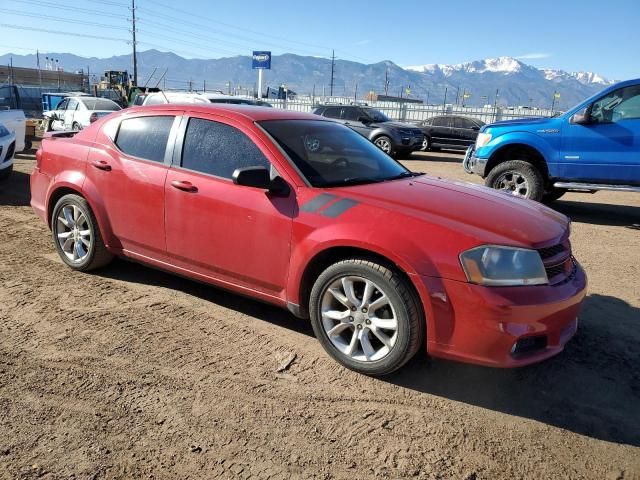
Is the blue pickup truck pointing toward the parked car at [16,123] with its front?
yes

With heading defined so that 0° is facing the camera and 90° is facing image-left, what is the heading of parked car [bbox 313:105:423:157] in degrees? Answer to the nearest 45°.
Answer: approximately 315°

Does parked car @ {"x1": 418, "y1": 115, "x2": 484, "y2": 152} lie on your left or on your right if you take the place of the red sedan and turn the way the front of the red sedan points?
on your left

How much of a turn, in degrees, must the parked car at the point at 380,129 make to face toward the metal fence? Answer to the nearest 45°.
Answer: approximately 135° to its left

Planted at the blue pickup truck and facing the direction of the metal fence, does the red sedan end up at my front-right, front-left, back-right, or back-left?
back-left

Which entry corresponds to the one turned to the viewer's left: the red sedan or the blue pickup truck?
the blue pickup truck

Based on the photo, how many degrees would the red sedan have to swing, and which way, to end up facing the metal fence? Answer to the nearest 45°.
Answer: approximately 135° to its left

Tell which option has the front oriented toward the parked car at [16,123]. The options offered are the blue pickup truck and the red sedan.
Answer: the blue pickup truck

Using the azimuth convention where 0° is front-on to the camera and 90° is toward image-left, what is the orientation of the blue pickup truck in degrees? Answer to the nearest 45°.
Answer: approximately 90°

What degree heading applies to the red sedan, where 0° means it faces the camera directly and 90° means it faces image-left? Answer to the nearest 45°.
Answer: approximately 315°
